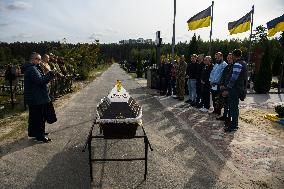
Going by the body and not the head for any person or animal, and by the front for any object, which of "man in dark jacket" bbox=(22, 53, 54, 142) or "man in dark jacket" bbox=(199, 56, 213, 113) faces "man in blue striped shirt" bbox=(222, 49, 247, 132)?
"man in dark jacket" bbox=(22, 53, 54, 142)

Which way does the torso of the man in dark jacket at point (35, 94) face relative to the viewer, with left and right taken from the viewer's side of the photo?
facing to the right of the viewer

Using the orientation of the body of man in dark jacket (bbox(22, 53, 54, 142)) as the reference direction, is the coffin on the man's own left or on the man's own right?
on the man's own right

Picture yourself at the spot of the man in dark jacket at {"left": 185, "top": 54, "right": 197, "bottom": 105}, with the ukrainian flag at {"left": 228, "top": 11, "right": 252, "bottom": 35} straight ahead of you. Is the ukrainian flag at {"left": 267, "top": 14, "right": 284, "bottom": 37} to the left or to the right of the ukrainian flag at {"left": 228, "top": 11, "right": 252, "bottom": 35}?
right

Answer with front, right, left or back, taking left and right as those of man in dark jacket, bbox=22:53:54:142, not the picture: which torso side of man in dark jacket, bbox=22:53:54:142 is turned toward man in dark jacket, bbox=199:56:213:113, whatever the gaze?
front

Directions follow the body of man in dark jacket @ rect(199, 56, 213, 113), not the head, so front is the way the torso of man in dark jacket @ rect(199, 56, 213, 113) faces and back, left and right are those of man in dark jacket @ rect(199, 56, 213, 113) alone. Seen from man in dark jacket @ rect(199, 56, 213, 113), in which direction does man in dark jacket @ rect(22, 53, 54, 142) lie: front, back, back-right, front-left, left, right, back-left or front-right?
front-left

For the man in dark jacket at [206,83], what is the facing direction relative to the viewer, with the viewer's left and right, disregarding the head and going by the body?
facing to the left of the viewer

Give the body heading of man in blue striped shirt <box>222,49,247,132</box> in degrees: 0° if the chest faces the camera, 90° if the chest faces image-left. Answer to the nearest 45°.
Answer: approximately 90°

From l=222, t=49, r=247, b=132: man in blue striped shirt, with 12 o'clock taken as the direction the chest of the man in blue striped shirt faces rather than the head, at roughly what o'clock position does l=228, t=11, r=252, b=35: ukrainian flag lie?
The ukrainian flag is roughly at 3 o'clock from the man in blue striped shirt.
